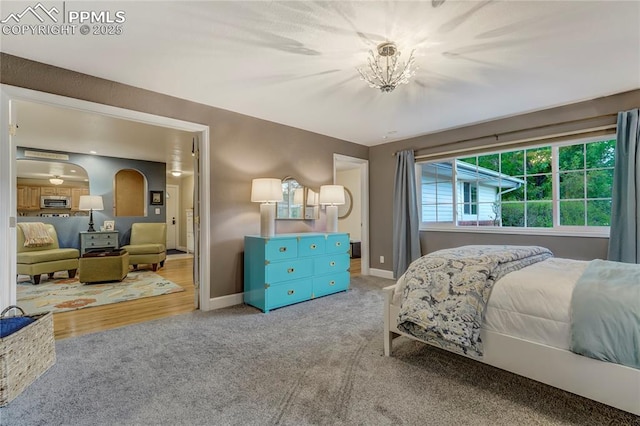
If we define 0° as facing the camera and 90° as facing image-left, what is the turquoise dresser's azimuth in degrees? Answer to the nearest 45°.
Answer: approximately 315°

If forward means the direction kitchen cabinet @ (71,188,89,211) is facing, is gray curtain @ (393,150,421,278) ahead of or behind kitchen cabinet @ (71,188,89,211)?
ahead

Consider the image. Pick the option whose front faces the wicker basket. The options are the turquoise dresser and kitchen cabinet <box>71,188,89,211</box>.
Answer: the kitchen cabinet

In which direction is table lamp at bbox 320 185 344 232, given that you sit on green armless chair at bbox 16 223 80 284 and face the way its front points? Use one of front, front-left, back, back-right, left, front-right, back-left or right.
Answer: front

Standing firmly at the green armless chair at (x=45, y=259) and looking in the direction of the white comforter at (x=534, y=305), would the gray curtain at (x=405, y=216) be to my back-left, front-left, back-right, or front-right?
front-left

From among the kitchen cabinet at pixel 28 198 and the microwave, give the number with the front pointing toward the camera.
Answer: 2

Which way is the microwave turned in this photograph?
toward the camera

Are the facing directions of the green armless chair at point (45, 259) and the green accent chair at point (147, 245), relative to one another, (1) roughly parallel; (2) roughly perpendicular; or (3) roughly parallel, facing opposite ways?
roughly perpendicular

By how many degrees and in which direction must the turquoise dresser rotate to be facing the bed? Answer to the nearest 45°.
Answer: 0° — it already faces it

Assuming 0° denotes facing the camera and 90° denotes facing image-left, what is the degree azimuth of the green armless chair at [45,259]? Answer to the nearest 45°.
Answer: approximately 315°

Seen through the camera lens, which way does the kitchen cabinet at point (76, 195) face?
facing the viewer

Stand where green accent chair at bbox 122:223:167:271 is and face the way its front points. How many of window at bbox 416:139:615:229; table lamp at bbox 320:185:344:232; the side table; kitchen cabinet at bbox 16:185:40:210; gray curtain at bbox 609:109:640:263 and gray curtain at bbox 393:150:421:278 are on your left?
4

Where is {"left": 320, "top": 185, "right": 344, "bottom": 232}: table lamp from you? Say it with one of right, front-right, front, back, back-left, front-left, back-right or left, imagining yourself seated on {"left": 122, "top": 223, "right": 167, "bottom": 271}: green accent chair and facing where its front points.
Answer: left

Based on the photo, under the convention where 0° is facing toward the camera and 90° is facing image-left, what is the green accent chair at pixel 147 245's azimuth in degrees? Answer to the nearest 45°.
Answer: approximately 45°
